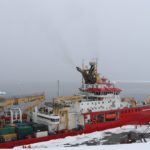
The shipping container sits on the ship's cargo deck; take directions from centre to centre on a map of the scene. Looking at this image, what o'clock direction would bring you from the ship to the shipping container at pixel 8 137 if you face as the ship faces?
The shipping container is roughly at 6 o'clock from the ship.

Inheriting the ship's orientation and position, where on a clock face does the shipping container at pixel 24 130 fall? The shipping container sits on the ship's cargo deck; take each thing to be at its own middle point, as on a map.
The shipping container is roughly at 6 o'clock from the ship.

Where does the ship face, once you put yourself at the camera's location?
facing away from the viewer and to the right of the viewer

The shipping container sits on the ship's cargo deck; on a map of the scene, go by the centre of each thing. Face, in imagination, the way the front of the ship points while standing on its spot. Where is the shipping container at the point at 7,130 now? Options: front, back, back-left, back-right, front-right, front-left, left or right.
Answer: back
